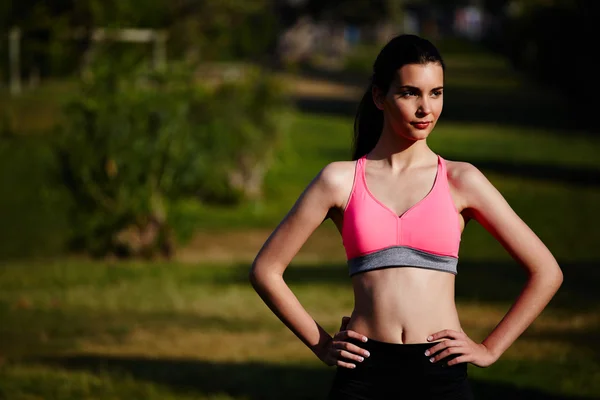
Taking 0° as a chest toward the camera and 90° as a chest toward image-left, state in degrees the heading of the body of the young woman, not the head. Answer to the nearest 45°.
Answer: approximately 0°

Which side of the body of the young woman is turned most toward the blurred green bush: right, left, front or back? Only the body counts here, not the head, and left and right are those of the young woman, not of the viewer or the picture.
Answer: back
